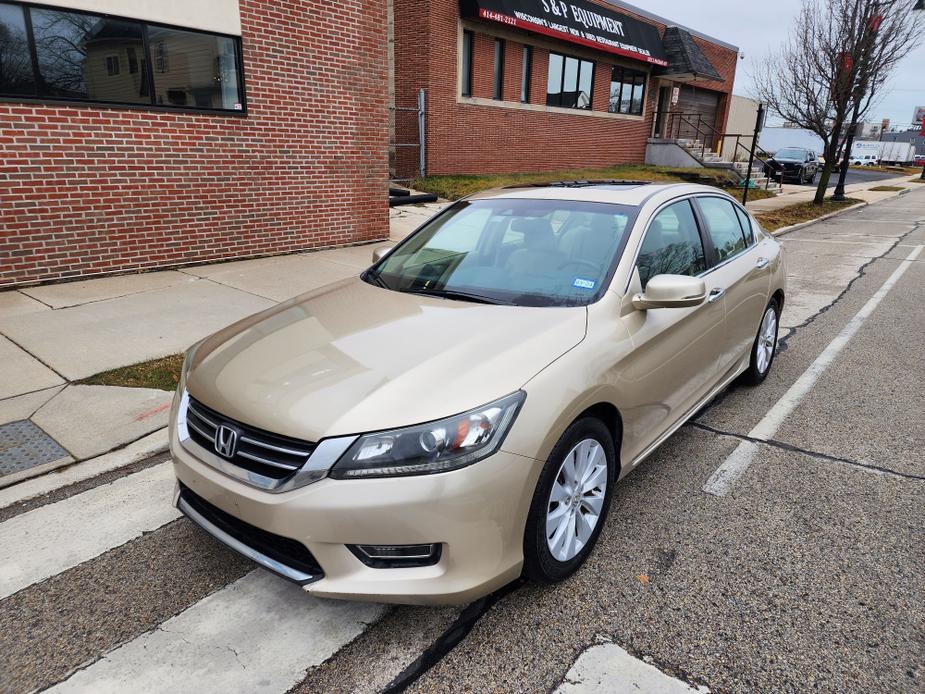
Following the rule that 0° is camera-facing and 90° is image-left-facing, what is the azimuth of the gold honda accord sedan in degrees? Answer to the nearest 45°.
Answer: approximately 45°

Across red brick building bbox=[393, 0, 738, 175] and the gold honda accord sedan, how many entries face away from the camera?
0

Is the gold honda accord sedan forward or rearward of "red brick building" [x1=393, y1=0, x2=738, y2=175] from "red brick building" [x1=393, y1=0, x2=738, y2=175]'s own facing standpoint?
forward

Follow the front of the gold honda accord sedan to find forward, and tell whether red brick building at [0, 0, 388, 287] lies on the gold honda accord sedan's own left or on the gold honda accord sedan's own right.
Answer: on the gold honda accord sedan's own right

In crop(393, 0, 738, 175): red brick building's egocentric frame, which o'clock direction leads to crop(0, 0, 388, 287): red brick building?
crop(0, 0, 388, 287): red brick building is roughly at 2 o'clock from crop(393, 0, 738, 175): red brick building.

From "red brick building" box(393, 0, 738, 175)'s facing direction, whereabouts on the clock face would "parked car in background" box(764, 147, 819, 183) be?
The parked car in background is roughly at 9 o'clock from the red brick building.

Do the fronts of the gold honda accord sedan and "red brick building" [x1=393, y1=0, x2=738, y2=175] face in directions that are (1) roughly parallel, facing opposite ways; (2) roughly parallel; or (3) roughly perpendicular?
roughly perpendicular

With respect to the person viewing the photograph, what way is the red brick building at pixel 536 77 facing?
facing the viewer and to the right of the viewer

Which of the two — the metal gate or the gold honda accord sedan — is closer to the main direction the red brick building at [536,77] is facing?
the gold honda accord sedan
